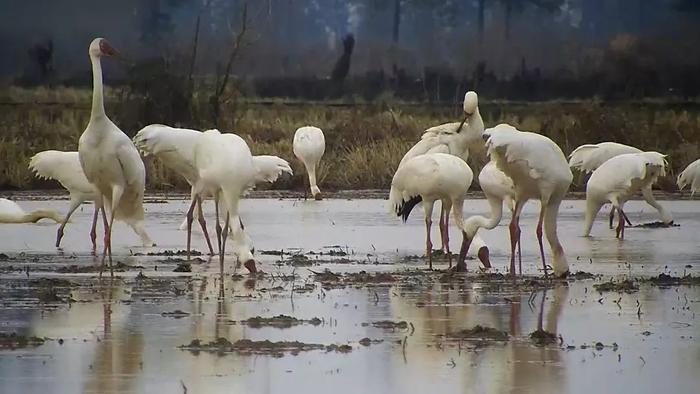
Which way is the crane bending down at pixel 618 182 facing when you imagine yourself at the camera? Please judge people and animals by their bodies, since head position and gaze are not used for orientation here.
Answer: facing to the left of the viewer

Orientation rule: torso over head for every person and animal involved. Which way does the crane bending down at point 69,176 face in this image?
to the viewer's right

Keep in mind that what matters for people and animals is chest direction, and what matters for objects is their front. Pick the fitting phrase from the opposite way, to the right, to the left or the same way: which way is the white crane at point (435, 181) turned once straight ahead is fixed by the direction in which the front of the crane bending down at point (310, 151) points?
to the left

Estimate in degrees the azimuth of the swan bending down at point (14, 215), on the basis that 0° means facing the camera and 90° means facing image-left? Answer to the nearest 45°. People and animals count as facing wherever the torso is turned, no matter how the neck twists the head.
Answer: approximately 270°

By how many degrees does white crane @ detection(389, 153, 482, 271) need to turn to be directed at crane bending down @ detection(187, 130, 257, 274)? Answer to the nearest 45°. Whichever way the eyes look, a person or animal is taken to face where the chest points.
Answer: approximately 135° to its right

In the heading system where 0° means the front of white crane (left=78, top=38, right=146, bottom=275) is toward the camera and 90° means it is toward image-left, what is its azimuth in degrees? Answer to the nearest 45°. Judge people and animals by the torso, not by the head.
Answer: approximately 45°

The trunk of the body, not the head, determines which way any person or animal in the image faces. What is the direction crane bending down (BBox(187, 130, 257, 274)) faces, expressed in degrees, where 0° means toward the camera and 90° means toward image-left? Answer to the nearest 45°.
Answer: approximately 315°
